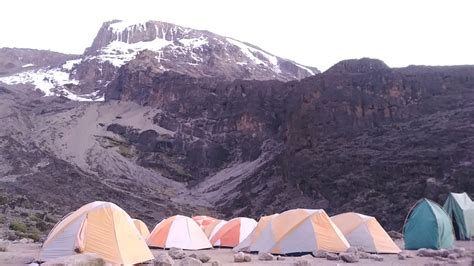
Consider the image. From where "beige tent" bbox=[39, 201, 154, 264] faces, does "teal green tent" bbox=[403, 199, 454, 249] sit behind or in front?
behind

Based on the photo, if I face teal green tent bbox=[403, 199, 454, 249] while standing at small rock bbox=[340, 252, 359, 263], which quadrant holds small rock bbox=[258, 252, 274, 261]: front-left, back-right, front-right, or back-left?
back-left

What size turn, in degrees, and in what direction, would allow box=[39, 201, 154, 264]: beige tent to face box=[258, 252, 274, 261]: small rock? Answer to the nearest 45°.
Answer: approximately 135° to its left

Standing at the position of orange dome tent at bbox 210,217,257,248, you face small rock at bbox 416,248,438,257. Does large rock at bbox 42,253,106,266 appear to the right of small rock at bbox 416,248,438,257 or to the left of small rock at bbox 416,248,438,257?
right

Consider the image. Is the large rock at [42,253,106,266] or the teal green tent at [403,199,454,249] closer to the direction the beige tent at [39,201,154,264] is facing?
the large rock

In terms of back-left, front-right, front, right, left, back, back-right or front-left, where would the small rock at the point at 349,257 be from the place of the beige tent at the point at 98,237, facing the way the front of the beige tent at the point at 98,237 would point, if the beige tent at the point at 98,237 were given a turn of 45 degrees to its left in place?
left

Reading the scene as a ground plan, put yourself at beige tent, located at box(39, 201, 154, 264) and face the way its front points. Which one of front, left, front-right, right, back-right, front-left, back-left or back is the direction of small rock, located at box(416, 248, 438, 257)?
back-left

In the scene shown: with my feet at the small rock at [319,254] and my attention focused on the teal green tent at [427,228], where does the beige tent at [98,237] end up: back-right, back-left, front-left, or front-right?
back-left

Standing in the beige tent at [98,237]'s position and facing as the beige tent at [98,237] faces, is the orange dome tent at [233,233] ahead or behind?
behind

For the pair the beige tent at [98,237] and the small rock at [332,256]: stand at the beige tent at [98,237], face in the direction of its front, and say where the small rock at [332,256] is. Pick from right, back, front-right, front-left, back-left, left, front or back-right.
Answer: back-left

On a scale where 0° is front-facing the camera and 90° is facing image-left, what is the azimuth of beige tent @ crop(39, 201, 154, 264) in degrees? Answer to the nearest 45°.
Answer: approximately 45°
